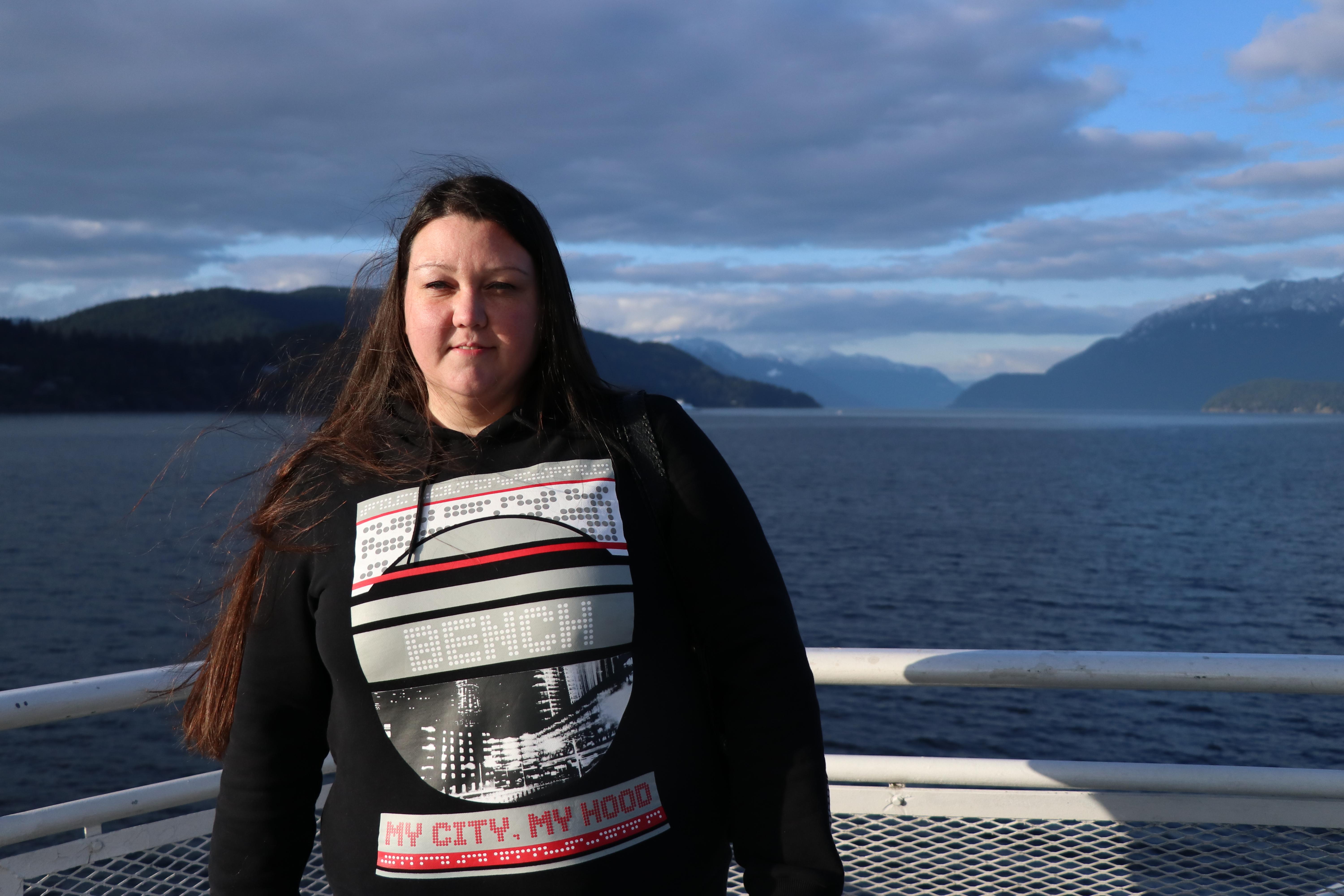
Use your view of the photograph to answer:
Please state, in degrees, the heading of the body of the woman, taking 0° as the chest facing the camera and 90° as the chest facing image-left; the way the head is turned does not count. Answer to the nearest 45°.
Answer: approximately 0°
